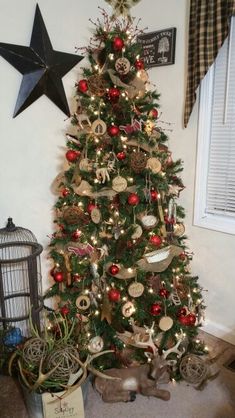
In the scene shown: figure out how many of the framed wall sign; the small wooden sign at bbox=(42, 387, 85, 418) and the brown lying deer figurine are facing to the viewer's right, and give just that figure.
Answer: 1

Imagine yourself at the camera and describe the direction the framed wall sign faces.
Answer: facing the viewer and to the left of the viewer

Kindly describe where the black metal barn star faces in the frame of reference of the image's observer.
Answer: facing the viewer and to the right of the viewer

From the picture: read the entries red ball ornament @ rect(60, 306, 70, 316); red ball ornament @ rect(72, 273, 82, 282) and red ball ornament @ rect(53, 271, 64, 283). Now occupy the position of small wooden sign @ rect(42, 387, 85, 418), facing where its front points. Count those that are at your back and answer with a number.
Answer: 3

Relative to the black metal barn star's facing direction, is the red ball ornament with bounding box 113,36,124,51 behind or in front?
in front

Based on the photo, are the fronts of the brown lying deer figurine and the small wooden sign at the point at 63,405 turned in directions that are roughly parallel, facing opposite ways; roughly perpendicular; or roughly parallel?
roughly perpendicular

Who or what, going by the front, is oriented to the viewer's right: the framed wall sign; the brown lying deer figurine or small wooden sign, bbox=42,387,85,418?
the brown lying deer figurine

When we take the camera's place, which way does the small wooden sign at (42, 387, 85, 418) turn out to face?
facing the viewer

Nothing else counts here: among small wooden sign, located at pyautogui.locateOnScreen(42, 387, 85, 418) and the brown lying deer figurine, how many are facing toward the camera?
1

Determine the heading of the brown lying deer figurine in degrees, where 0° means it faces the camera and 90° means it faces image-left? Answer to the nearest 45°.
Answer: approximately 270°
